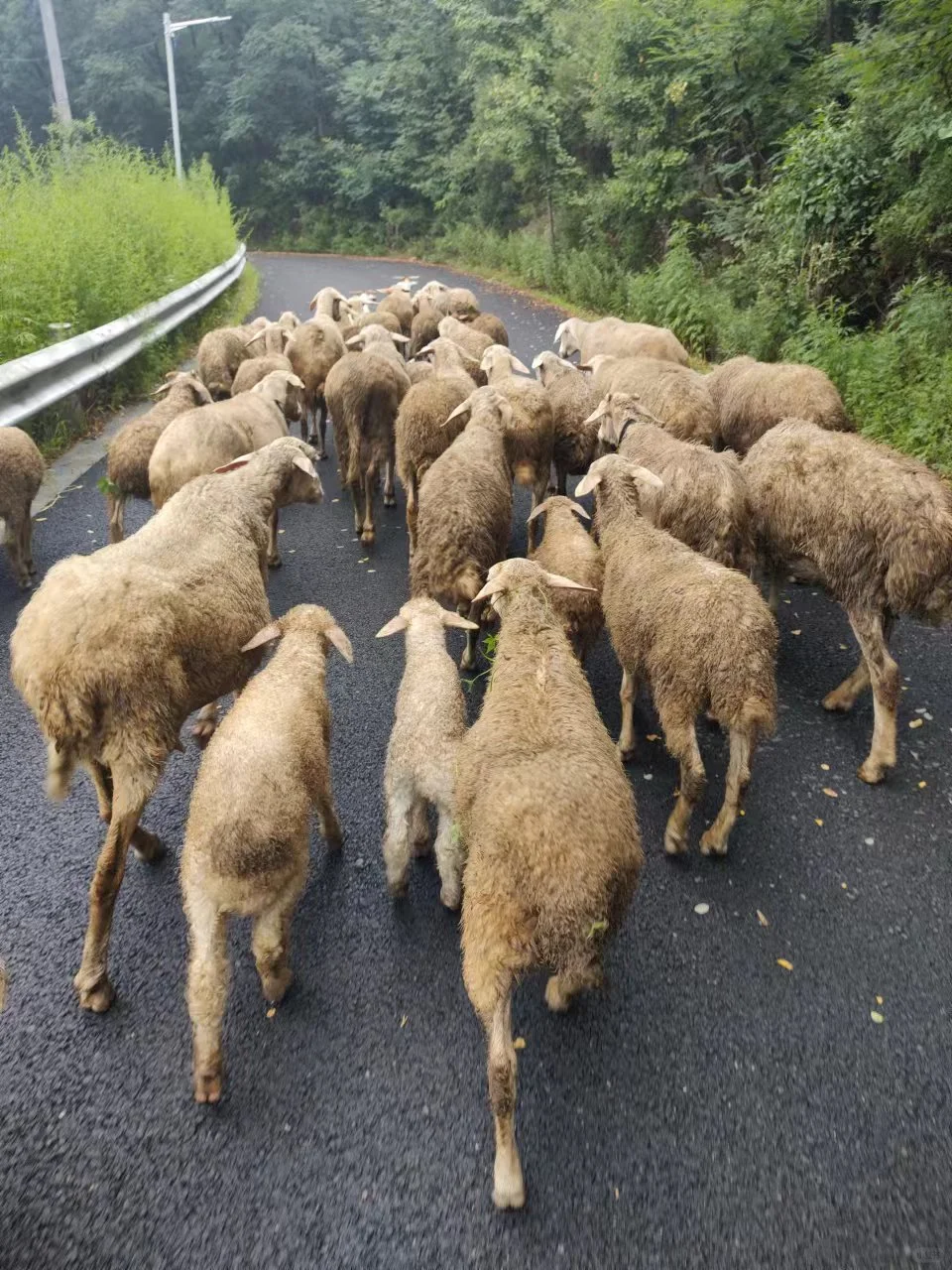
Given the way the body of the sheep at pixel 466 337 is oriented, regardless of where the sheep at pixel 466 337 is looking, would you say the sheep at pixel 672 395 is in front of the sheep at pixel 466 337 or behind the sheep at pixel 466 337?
behind

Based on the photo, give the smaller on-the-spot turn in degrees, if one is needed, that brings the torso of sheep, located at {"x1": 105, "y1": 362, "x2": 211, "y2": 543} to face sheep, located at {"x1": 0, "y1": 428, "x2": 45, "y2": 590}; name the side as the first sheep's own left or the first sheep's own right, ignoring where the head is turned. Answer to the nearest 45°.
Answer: approximately 180°

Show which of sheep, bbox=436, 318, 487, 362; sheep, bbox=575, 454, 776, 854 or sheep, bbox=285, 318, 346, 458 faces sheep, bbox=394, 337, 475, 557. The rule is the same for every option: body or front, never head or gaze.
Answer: sheep, bbox=575, 454, 776, 854

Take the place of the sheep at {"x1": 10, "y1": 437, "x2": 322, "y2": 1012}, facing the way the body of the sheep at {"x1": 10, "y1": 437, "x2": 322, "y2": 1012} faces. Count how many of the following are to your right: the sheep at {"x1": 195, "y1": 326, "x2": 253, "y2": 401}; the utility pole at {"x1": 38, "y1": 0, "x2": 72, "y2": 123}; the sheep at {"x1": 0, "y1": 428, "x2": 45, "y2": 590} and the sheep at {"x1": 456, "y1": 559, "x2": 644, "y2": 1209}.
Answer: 1

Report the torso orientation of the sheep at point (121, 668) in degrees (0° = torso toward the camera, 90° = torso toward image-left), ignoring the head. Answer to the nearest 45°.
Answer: approximately 225°

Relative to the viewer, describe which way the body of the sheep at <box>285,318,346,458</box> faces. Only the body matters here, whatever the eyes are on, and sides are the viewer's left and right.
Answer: facing away from the viewer

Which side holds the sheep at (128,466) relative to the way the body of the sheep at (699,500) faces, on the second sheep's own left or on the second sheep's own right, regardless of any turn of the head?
on the second sheep's own left

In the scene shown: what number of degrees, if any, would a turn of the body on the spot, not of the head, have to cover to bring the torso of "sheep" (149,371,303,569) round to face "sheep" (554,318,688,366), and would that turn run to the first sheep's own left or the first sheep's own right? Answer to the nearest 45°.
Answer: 0° — it already faces it

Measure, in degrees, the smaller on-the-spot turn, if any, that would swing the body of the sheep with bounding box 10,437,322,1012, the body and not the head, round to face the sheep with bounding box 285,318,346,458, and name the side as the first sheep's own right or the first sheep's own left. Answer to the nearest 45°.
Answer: approximately 45° to the first sheep's own left

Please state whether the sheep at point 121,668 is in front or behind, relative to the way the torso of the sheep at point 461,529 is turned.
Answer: behind

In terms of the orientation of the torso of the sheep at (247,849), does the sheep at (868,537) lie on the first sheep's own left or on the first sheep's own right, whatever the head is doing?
on the first sheep's own right

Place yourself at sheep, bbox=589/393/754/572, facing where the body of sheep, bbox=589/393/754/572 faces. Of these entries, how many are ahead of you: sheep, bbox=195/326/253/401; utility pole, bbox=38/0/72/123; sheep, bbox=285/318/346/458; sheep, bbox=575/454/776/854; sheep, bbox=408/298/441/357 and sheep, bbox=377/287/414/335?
5

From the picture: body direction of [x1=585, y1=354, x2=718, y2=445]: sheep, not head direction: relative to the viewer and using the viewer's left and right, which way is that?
facing away from the viewer and to the left of the viewer

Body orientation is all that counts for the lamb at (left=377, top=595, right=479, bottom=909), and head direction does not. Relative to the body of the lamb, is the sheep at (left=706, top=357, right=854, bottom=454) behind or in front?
in front

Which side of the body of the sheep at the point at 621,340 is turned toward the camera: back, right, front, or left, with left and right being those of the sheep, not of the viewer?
left

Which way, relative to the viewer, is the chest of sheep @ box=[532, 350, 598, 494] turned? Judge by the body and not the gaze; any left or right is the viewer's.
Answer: facing away from the viewer and to the left of the viewer
